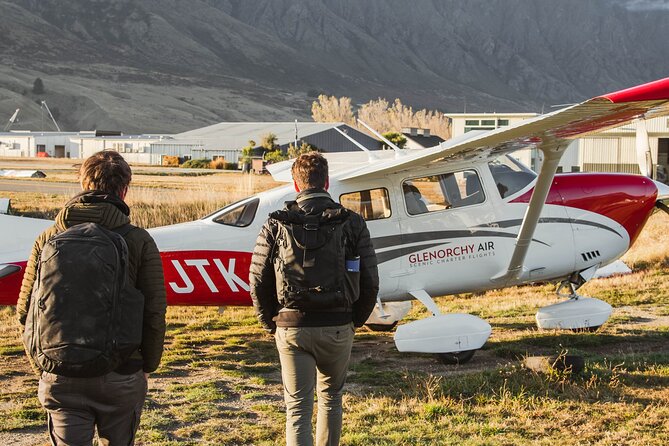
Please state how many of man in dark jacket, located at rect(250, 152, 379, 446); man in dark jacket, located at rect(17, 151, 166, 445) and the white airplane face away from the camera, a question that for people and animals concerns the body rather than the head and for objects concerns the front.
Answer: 2

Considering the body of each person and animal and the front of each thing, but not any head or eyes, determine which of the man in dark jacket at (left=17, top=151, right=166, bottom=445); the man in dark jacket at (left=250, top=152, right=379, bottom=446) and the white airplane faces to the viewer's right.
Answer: the white airplane

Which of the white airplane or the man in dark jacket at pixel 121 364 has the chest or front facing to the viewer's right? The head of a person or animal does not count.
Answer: the white airplane

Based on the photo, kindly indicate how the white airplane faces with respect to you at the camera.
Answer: facing to the right of the viewer

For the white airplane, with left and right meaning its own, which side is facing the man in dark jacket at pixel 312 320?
right

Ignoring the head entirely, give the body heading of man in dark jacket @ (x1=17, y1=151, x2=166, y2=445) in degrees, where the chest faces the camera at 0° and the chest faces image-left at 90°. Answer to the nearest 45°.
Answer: approximately 180°

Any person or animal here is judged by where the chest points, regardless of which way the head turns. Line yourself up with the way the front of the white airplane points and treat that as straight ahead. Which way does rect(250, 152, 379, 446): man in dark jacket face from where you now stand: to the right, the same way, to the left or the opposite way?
to the left

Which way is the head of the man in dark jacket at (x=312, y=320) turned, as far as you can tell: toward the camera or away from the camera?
away from the camera

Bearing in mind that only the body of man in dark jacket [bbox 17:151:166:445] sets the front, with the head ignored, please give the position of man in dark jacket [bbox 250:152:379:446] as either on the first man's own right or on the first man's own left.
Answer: on the first man's own right

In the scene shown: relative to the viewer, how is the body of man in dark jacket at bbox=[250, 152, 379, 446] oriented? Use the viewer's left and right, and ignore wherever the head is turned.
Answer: facing away from the viewer

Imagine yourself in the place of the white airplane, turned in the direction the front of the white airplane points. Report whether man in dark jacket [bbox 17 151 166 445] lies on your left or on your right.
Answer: on your right

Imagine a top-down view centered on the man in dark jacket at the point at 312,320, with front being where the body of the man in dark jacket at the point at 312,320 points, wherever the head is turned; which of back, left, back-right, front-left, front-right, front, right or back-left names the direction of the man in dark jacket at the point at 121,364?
back-left
